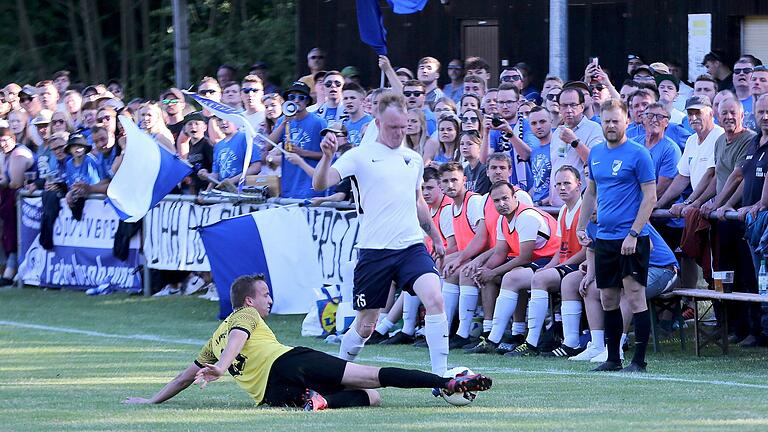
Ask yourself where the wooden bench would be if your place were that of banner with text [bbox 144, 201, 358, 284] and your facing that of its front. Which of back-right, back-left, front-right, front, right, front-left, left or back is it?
front-left

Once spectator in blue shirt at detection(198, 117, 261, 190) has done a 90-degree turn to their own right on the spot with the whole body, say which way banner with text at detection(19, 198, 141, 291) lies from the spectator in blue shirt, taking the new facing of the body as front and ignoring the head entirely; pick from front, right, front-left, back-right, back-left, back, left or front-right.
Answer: front

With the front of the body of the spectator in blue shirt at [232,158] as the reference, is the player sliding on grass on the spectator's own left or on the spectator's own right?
on the spectator's own left

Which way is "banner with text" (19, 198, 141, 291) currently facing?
toward the camera

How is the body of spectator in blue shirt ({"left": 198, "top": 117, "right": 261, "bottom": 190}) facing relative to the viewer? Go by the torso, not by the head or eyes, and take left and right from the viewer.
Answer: facing the viewer and to the left of the viewer

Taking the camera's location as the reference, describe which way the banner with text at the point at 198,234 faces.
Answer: facing the viewer

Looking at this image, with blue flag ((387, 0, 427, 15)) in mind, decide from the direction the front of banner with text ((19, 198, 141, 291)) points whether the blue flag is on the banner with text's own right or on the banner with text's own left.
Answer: on the banner with text's own left

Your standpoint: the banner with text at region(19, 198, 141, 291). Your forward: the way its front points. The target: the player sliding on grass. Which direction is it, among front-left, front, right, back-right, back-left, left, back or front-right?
front

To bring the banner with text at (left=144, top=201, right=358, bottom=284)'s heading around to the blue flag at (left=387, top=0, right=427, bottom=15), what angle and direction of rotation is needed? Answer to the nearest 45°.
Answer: approximately 135° to its left

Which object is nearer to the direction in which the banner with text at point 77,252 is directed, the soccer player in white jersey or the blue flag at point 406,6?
the soccer player in white jersey

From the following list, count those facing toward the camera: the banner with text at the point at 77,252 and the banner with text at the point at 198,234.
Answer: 2

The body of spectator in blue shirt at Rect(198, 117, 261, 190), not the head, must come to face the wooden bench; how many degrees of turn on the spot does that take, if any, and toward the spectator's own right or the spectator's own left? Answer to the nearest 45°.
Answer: approximately 90° to the spectator's own left

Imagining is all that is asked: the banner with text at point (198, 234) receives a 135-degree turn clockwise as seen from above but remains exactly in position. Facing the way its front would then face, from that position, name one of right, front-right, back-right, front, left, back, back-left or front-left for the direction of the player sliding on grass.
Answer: back-left
